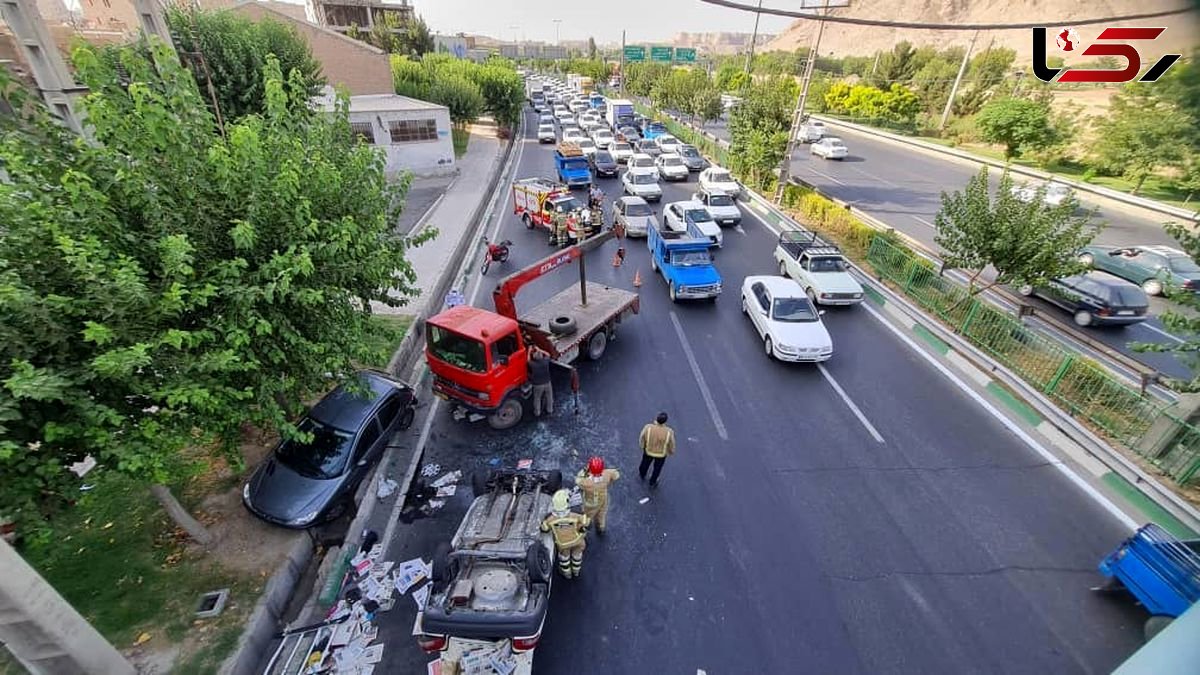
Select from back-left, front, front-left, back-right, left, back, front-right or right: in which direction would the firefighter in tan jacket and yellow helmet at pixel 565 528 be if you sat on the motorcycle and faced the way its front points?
front-left

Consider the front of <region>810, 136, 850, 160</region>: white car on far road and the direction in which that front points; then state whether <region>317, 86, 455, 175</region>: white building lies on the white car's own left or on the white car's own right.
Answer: on the white car's own left

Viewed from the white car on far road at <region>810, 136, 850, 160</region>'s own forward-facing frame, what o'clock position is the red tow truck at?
The red tow truck is roughly at 8 o'clock from the white car on far road.

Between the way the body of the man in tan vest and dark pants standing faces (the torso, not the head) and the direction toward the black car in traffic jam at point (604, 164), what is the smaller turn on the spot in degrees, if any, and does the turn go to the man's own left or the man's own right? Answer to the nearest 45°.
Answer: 0° — they already face it

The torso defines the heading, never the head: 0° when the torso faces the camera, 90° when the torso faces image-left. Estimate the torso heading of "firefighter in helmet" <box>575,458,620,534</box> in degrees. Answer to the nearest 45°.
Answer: approximately 0°

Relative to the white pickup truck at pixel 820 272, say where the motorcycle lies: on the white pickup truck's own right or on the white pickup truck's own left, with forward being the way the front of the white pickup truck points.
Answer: on the white pickup truck's own right

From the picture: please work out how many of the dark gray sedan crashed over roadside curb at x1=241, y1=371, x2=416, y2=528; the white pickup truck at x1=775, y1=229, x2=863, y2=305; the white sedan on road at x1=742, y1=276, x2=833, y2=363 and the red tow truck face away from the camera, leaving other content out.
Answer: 0

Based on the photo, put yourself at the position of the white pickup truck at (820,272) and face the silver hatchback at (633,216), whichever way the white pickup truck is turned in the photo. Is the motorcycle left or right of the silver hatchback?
left

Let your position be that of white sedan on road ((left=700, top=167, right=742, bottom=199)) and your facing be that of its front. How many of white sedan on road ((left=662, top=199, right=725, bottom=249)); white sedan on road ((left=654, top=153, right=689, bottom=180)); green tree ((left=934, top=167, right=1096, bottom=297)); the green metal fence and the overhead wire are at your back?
1

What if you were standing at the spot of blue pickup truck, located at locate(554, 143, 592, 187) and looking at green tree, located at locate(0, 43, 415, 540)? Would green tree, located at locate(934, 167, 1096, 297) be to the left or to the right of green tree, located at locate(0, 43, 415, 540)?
left

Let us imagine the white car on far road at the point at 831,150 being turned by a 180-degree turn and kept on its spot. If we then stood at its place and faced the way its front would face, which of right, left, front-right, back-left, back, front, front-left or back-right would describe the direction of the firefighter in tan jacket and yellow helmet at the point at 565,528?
front-right

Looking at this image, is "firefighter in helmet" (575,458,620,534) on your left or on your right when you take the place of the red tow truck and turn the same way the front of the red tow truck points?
on your left

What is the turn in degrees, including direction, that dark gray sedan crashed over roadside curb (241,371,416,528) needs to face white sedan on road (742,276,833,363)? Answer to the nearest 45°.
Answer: approximately 135° to its left

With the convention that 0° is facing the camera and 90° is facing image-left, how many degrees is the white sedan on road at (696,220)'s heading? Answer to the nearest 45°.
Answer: approximately 315°

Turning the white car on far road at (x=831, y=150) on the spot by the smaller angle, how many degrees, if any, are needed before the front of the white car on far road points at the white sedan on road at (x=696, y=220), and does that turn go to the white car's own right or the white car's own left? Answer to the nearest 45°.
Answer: approximately 135° to the white car's own left

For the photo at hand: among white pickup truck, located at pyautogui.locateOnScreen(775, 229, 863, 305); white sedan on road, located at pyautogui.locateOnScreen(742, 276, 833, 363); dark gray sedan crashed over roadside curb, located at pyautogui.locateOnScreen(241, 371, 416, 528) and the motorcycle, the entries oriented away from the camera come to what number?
0

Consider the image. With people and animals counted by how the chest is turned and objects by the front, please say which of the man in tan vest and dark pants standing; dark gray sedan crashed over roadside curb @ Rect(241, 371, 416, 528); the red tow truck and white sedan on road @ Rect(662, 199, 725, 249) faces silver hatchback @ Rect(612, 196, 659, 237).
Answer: the man in tan vest and dark pants standing

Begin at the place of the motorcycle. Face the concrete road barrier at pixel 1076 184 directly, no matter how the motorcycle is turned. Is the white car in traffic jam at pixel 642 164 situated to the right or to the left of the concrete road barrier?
left
